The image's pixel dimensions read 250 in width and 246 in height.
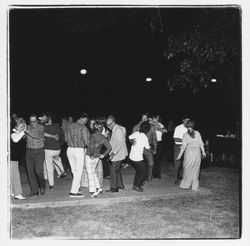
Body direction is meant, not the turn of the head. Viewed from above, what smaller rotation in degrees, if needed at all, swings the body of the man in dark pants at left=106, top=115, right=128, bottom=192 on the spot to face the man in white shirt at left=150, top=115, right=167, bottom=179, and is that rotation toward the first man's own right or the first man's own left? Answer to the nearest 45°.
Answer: approximately 135° to the first man's own right

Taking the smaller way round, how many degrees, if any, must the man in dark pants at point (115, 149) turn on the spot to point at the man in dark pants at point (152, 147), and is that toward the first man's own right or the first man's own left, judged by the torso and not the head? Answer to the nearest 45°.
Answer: approximately 135° to the first man's own right

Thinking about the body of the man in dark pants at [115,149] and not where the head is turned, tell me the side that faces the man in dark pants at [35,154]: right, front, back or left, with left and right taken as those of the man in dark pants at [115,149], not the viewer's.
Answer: front

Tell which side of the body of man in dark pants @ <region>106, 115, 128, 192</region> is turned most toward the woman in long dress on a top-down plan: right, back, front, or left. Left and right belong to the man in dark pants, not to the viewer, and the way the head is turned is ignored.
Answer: back

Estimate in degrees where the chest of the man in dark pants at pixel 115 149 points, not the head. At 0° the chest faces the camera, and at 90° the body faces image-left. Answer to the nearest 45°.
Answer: approximately 90°
